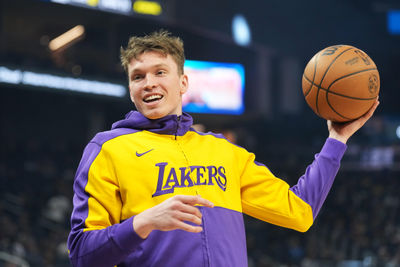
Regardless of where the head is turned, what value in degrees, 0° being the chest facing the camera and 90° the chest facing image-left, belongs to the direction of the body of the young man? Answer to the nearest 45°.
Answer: approximately 0°
